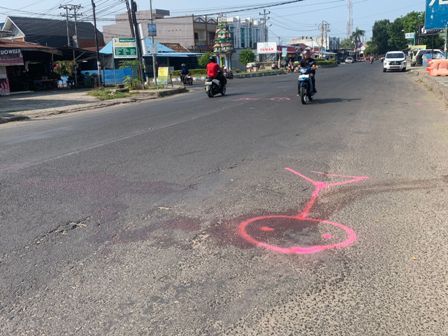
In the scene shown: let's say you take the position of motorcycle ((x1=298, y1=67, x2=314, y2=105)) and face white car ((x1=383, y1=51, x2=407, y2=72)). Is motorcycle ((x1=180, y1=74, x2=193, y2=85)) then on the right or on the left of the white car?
left

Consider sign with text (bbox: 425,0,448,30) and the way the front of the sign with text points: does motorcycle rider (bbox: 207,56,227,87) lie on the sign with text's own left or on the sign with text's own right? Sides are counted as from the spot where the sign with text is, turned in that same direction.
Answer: on the sign with text's own right

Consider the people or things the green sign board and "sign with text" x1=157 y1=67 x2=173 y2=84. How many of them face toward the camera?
2

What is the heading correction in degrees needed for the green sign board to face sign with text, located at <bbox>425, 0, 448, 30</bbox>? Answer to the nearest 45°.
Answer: approximately 45° to its left

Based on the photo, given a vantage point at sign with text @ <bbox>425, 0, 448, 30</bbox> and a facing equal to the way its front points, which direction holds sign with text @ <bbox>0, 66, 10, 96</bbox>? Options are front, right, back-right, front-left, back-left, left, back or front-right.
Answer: right

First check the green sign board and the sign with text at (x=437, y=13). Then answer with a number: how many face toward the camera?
2

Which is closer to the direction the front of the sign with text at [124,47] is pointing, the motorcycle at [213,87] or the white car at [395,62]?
the motorcycle

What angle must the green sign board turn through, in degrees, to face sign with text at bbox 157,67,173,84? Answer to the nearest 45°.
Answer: approximately 135° to its left
